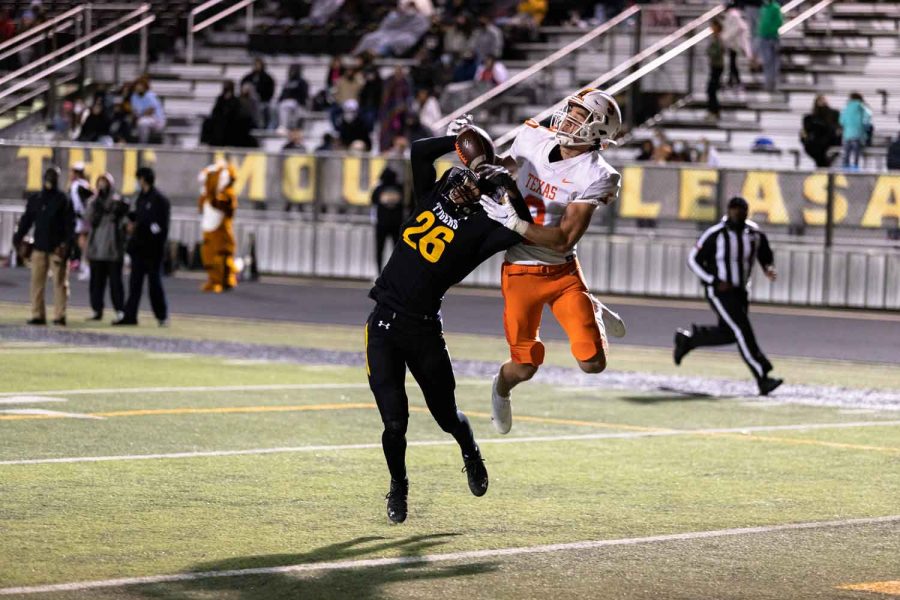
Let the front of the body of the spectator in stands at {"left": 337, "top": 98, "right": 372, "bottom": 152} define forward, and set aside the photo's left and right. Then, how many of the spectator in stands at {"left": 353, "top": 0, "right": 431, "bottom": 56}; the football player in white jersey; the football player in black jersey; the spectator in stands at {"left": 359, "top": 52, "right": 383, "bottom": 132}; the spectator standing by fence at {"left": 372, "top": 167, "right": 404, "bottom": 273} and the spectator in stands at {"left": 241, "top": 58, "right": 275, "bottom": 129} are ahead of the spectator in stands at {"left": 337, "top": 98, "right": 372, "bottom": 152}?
3

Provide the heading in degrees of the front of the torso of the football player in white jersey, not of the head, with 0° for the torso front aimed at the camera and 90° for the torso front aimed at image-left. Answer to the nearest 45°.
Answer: approximately 45°

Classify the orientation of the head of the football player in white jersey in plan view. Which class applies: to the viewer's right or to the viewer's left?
to the viewer's left

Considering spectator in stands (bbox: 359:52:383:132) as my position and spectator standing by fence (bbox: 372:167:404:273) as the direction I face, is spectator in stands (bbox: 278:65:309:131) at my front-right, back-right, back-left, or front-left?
back-right

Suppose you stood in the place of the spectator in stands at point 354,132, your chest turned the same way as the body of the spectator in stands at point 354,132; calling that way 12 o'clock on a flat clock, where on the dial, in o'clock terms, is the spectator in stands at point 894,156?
the spectator in stands at point 894,156 is roughly at 10 o'clock from the spectator in stands at point 354,132.

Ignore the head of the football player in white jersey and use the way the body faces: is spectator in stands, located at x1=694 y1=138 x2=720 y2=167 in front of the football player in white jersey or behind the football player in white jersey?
behind
